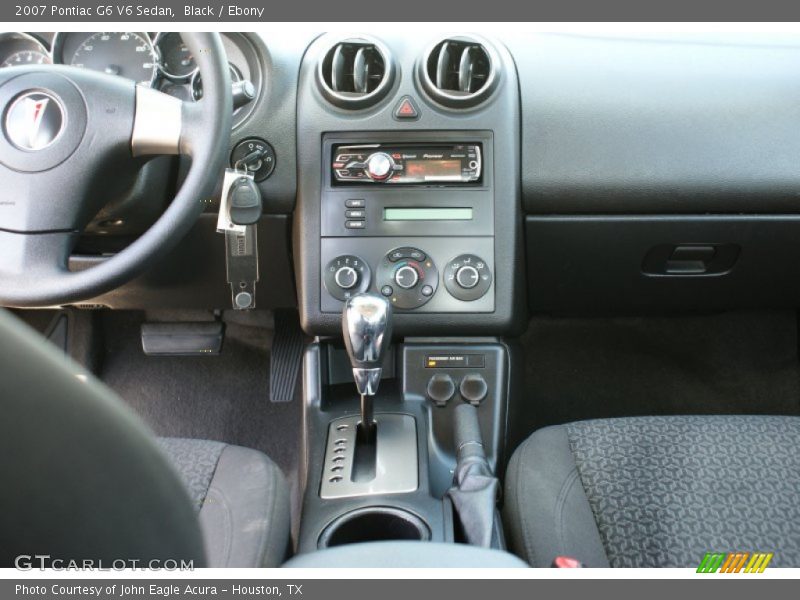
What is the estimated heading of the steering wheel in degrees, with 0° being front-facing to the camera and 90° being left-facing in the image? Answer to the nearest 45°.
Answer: approximately 0°

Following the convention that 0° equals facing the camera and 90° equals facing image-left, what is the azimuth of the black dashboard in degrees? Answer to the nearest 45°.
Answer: approximately 0°

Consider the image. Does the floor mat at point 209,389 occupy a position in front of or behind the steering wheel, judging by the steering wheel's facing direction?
behind
